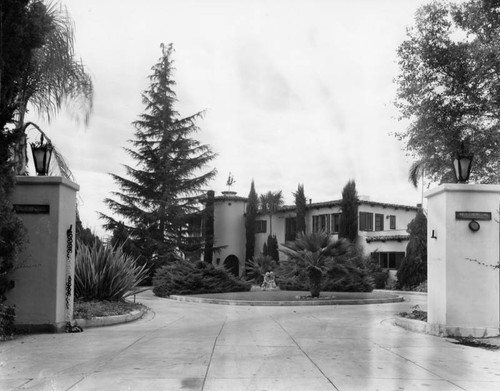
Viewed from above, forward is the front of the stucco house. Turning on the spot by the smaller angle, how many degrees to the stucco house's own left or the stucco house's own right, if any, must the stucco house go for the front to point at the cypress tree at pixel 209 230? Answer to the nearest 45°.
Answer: approximately 90° to the stucco house's own right

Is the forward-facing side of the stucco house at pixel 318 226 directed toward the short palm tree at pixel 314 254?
yes

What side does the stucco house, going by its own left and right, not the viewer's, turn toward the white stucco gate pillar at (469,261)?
front

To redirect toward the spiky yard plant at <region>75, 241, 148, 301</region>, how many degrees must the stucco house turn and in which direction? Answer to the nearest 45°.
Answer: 0° — it already faces it

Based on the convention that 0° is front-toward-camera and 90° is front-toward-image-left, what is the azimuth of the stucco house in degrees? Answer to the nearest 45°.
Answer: approximately 0°

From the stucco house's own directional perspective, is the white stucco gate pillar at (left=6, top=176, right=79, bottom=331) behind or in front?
in front

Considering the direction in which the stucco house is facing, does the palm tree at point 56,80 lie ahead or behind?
ahead
